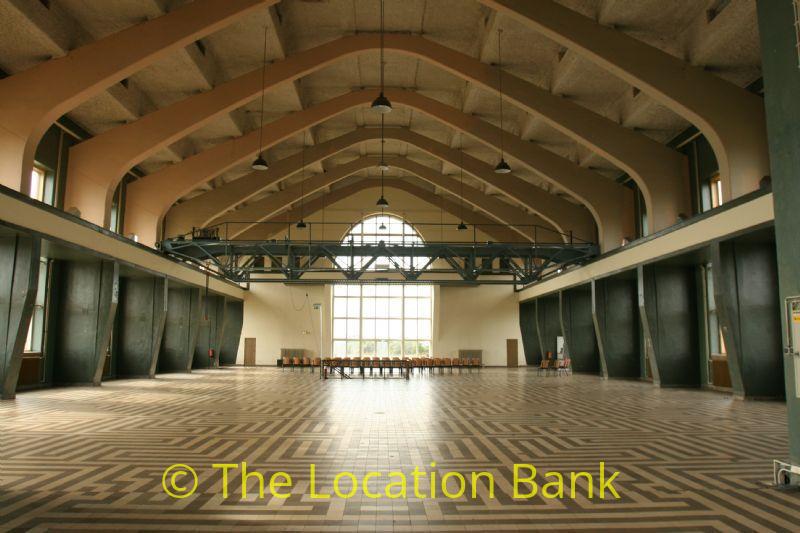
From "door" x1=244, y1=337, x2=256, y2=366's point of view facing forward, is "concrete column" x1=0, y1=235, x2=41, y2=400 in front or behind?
in front

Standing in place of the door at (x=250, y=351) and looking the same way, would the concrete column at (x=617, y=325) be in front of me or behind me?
in front

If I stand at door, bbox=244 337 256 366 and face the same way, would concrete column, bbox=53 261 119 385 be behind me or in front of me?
in front

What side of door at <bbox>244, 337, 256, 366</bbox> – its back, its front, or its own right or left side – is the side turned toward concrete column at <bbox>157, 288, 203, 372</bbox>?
front

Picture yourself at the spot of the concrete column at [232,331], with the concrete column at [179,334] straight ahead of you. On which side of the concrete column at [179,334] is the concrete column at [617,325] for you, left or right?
left

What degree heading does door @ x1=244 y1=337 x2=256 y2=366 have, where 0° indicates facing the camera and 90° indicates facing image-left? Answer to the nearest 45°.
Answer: approximately 0°

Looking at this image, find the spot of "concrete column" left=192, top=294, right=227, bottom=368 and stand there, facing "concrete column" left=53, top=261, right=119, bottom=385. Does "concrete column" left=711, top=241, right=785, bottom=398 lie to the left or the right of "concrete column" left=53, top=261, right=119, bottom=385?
left

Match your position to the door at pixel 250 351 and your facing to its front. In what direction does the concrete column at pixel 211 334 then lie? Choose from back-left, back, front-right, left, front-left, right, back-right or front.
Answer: front-right

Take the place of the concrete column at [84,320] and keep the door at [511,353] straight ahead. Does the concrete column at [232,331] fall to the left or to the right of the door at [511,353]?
left
